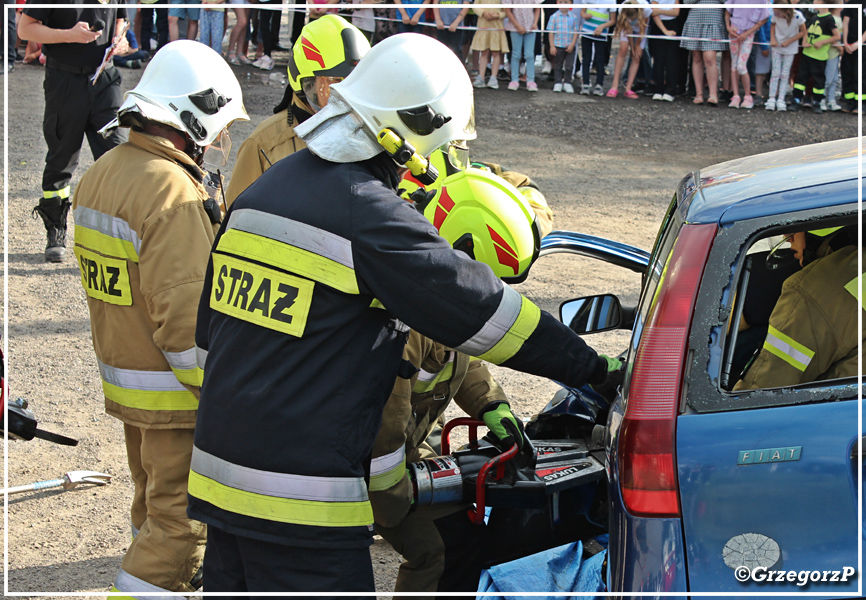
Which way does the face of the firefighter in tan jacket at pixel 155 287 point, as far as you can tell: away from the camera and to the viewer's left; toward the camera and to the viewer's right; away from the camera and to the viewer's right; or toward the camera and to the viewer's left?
away from the camera and to the viewer's right

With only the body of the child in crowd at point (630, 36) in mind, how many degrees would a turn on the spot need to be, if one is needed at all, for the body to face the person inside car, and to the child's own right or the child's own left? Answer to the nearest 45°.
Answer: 0° — they already face them

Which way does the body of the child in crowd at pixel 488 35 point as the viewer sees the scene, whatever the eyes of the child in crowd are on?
toward the camera

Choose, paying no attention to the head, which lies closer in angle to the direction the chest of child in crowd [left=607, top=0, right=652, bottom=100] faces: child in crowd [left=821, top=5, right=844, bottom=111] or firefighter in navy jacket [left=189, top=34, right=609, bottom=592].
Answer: the firefighter in navy jacket

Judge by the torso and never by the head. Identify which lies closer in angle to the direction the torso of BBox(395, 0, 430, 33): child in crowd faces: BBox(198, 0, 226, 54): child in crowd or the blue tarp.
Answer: the blue tarp

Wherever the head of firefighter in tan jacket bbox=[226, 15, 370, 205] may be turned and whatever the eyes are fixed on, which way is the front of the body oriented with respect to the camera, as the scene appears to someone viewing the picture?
to the viewer's right

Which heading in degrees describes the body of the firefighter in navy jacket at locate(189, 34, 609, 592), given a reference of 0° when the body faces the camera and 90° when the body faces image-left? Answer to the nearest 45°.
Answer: approximately 225°

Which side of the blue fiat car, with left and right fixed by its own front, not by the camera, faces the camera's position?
back

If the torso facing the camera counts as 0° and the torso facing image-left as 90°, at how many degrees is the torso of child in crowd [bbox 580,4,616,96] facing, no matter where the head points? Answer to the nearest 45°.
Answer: approximately 0°

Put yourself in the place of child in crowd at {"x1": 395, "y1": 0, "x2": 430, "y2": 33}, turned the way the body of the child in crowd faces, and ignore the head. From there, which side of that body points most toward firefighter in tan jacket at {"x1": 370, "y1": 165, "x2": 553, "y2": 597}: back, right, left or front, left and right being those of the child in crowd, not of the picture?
front

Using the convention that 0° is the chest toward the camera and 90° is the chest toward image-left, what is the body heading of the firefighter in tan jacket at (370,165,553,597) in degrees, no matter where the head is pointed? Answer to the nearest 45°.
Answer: approximately 315°

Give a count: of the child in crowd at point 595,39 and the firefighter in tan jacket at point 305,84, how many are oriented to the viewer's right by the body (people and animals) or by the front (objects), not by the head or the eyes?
1

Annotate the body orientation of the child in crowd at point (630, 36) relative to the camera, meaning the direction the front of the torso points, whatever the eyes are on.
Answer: toward the camera

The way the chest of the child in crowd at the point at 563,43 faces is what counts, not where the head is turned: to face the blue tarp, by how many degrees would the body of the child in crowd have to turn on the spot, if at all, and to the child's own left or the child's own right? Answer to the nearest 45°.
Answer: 0° — they already face it

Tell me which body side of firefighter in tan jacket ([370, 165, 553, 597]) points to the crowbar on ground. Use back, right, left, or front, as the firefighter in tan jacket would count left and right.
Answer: back

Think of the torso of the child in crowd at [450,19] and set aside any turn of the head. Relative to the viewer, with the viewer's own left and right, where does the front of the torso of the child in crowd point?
facing the viewer
